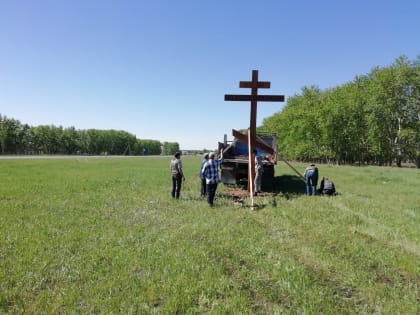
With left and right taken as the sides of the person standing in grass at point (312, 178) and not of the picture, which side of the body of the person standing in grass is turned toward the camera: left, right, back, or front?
back

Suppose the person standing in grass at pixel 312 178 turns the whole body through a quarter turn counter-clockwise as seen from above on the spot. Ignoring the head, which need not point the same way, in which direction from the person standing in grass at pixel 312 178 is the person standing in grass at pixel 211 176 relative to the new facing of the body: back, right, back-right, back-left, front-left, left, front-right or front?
front-left

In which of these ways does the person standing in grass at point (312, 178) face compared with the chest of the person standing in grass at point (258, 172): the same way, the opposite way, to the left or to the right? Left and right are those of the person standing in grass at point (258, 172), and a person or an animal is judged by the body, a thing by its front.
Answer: to the right

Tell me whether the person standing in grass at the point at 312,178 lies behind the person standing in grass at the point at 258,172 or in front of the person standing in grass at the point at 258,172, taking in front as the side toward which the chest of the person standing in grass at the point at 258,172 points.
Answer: behind

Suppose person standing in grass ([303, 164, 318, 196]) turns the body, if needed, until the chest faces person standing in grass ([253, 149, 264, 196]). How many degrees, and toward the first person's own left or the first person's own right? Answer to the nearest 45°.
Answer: approximately 90° to the first person's own left
